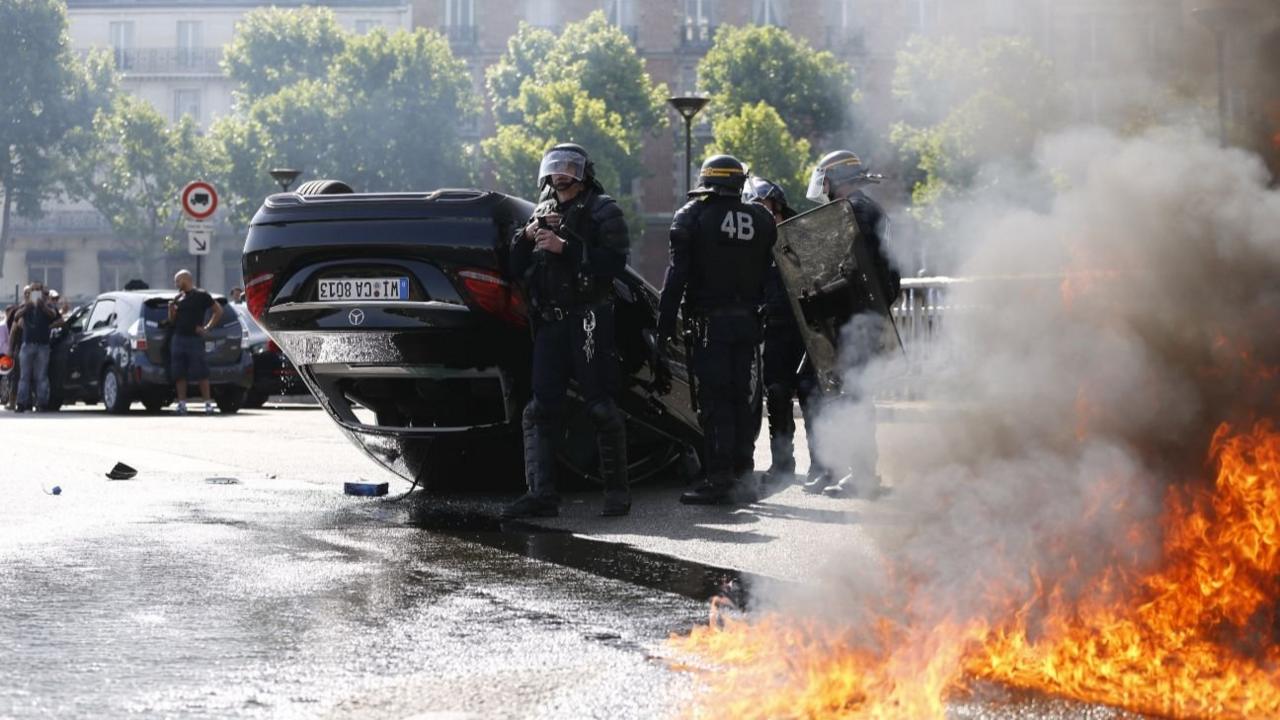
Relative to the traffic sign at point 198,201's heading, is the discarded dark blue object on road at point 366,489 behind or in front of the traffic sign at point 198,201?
in front

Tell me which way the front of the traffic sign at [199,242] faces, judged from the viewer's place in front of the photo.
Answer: facing the viewer

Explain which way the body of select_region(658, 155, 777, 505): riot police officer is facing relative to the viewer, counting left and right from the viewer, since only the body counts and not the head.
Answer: facing away from the viewer and to the left of the viewer

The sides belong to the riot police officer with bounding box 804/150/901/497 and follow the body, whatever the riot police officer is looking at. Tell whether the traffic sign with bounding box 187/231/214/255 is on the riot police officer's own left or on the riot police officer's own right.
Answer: on the riot police officer's own right

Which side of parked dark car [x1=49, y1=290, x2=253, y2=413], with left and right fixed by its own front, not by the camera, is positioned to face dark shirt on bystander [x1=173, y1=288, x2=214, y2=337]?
back

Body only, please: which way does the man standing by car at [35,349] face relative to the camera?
toward the camera

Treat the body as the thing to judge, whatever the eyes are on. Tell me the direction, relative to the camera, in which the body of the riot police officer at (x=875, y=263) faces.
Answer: to the viewer's left

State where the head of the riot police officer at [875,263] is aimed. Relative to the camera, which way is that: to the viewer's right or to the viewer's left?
to the viewer's left

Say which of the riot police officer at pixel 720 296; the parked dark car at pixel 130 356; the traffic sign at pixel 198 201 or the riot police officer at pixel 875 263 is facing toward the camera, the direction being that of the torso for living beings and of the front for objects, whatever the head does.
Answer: the traffic sign

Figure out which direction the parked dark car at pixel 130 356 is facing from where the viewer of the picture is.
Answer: facing away from the viewer and to the left of the viewer

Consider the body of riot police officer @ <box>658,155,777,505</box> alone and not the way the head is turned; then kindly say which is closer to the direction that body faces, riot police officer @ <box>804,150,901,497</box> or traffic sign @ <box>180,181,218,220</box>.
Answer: the traffic sign

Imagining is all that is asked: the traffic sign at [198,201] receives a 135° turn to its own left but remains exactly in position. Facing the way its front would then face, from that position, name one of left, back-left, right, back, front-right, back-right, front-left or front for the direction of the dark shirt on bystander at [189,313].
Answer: back-right

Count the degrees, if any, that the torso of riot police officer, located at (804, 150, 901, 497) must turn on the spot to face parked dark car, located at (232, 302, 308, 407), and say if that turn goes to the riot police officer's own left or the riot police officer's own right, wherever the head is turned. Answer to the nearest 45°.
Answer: approximately 45° to the riot police officer's own right
